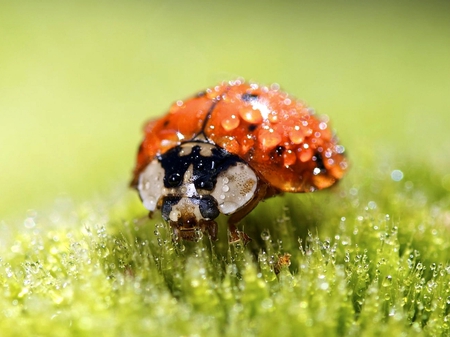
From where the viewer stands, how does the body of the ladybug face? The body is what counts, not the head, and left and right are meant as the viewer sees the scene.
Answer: facing the viewer and to the left of the viewer
